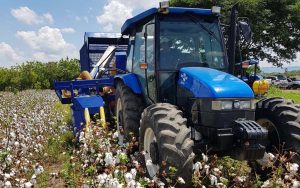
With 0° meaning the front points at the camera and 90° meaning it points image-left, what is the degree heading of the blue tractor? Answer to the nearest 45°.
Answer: approximately 315°

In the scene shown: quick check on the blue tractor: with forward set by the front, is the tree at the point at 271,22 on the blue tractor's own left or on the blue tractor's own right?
on the blue tractor's own left
